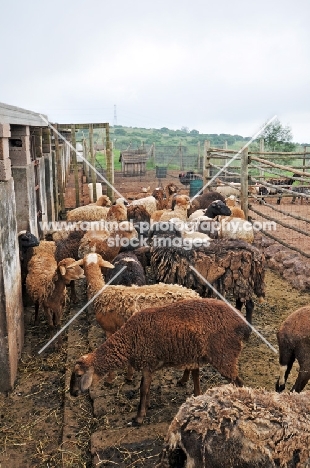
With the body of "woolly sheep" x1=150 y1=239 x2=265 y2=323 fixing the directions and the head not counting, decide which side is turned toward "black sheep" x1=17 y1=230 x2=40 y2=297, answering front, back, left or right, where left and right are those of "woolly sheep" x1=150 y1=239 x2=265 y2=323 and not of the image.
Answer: front

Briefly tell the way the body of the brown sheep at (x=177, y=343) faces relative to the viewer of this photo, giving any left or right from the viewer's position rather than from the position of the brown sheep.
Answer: facing to the left of the viewer

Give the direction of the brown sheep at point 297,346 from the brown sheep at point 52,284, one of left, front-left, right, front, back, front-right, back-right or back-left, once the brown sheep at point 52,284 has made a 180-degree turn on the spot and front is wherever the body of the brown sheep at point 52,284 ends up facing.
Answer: back

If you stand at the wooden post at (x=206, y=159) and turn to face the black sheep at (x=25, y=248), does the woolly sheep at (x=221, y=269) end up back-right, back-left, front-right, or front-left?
front-left

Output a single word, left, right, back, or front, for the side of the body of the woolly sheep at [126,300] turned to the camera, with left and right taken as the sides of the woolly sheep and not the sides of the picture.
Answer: left

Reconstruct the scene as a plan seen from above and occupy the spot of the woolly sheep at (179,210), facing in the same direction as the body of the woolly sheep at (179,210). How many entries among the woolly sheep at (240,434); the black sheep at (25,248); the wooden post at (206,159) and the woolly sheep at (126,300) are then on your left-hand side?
1
